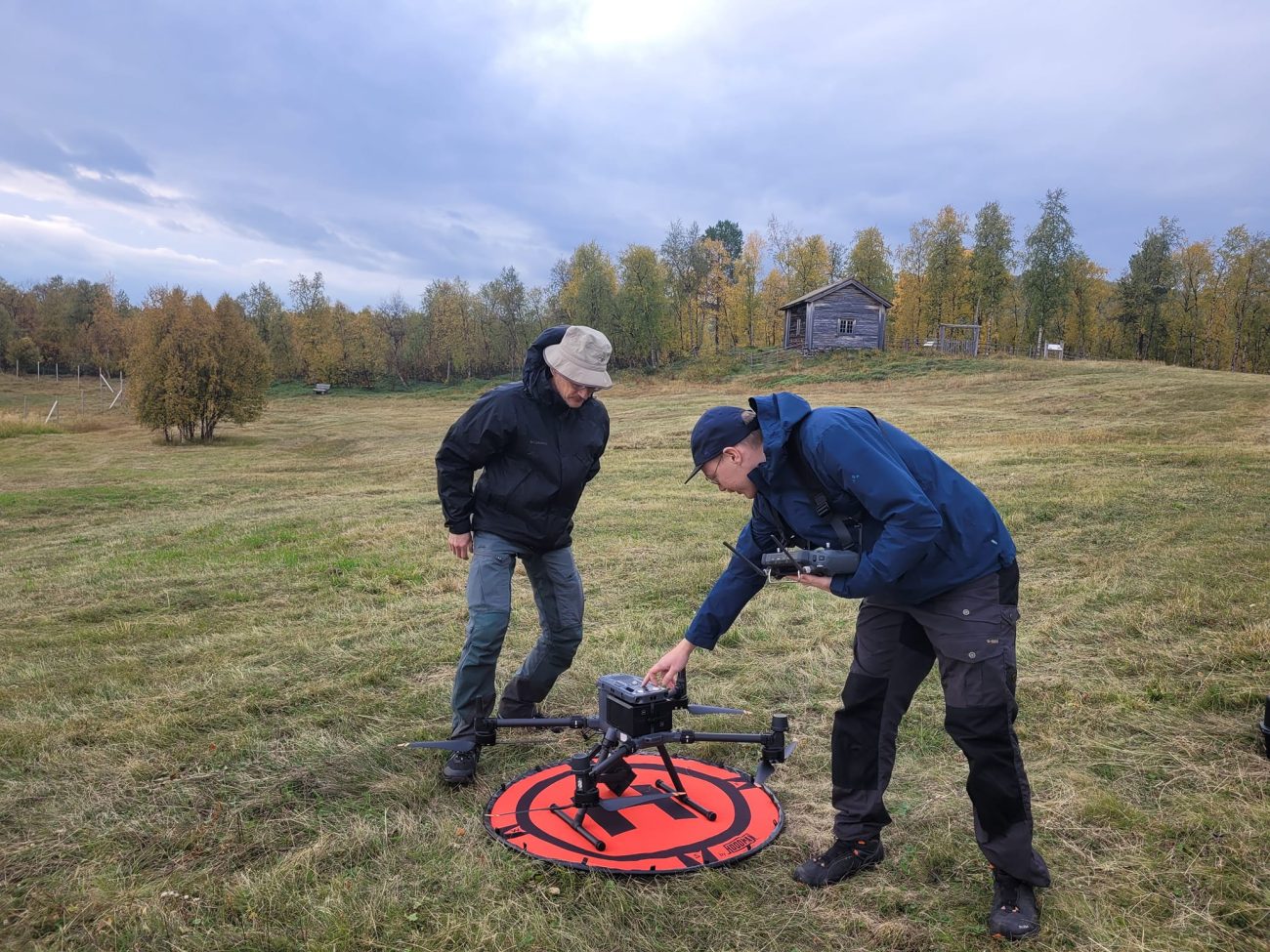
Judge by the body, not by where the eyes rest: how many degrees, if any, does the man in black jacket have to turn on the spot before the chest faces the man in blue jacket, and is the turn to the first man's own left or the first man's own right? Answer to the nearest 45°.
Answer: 0° — they already face them

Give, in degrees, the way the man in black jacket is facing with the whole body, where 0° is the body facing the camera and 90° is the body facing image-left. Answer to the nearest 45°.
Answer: approximately 315°

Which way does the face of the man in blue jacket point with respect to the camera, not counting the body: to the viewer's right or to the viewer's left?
to the viewer's left

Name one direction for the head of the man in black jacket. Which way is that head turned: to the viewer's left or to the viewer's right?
to the viewer's right
